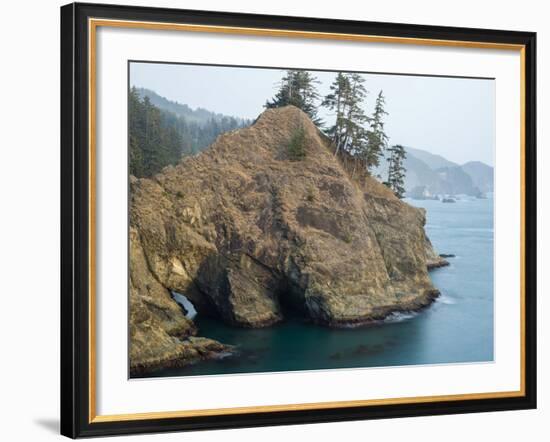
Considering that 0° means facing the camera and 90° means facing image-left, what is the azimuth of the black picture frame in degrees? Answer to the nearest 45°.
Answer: approximately 315°
